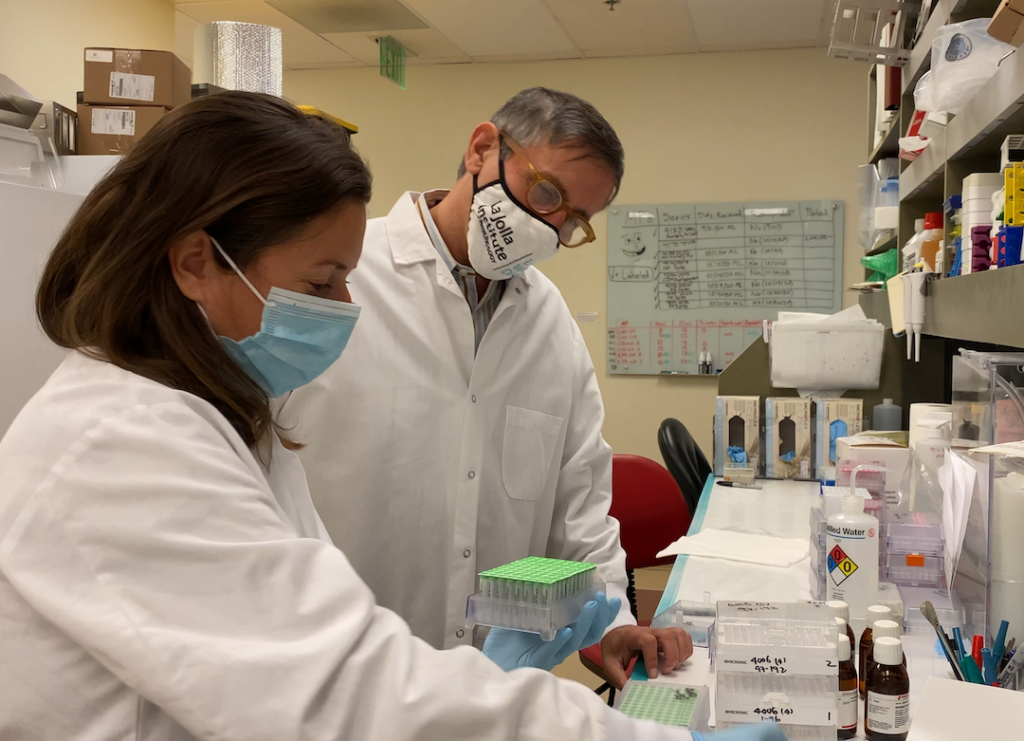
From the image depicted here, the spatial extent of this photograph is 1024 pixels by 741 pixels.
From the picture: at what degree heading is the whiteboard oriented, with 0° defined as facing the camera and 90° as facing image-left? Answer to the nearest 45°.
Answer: approximately 0°

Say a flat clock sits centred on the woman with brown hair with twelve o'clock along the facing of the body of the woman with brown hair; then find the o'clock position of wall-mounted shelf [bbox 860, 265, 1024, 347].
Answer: The wall-mounted shelf is roughly at 11 o'clock from the woman with brown hair.

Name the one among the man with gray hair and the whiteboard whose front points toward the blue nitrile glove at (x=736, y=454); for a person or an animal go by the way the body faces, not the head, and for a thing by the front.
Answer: the whiteboard

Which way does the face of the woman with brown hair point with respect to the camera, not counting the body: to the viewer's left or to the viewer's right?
to the viewer's right

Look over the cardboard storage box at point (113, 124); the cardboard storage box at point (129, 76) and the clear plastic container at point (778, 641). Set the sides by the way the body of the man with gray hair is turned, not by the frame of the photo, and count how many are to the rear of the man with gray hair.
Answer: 2

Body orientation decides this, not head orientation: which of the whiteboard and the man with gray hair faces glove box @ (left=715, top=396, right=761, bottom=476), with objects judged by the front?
the whiteboard

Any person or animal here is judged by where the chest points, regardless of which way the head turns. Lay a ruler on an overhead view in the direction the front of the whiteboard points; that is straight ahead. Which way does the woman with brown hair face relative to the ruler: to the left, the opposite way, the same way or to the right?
to the left

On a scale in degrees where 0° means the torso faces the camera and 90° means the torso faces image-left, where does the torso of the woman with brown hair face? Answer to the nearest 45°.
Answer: approximately 270°

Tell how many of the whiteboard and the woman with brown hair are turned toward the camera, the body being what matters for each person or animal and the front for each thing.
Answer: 1

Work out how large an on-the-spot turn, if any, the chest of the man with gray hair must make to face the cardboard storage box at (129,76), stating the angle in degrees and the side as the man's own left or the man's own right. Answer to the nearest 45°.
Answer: approximately 180°
